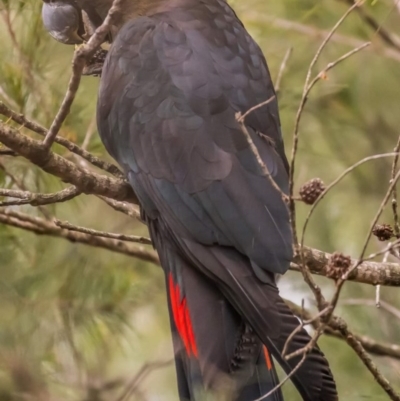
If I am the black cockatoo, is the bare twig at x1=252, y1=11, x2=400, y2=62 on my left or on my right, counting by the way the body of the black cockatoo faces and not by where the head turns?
on my right

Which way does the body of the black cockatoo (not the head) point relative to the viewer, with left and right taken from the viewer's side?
facing away from the viewer and to the left of the viewer
